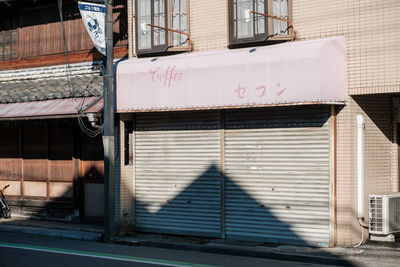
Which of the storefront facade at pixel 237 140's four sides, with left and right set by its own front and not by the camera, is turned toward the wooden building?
right

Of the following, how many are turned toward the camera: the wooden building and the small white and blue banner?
2

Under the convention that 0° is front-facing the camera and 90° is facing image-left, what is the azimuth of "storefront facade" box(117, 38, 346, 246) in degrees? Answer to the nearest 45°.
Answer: approximately 45°

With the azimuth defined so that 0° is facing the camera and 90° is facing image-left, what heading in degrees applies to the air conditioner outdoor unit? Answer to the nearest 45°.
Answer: approximately 315°

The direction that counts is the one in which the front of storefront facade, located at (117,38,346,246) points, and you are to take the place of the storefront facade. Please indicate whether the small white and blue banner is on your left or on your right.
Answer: on your right

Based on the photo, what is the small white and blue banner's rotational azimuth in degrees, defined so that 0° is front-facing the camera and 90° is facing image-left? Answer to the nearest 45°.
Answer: approximately 0°

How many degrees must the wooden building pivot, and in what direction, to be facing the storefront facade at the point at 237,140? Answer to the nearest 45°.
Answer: approximately 45° to its left
